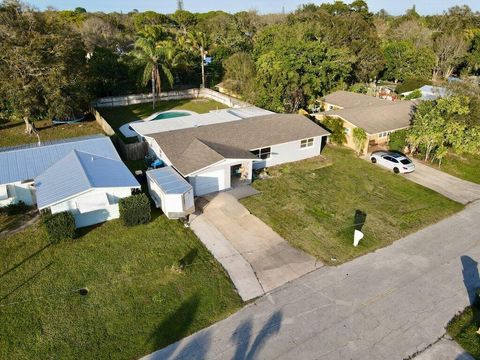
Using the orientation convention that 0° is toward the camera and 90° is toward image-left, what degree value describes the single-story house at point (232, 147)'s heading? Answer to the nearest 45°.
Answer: approximately 315°

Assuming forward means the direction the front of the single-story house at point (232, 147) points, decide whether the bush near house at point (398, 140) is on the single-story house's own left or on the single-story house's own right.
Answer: on the single-story house's own left

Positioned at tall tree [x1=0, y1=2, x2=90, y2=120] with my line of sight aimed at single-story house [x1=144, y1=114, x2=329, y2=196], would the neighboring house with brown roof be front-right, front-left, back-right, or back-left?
front-left

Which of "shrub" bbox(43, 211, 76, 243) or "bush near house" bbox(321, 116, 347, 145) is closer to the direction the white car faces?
the bush near house

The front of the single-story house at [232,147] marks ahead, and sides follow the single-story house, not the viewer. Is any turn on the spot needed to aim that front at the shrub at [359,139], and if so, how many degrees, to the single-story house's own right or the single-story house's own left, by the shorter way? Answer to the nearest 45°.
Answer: approximately 45° to the single-story house's own left

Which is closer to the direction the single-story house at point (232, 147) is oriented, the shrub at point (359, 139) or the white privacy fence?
the shrub

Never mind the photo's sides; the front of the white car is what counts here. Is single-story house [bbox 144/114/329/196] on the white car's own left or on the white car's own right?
on the white car's own left

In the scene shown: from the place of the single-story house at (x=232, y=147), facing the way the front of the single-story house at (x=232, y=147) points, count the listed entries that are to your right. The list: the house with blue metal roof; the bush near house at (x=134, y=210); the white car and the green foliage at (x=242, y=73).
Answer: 2

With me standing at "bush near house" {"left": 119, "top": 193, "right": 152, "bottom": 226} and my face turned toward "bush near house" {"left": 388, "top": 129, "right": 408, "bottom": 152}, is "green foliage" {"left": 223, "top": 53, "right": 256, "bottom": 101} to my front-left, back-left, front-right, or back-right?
front-left

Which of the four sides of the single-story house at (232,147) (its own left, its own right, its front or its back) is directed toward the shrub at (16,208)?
right

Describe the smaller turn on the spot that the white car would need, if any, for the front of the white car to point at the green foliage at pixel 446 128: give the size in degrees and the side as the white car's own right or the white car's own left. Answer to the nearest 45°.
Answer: approximately 90° to the white car's own right

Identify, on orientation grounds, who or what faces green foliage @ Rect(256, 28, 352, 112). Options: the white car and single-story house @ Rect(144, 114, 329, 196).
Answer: the white car

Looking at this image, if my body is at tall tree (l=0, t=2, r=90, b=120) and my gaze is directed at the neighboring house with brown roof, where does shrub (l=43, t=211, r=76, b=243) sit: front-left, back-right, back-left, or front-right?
front-right

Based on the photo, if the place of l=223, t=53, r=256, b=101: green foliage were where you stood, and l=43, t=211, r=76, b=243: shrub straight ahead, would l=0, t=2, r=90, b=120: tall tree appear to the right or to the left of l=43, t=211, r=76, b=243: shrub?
right

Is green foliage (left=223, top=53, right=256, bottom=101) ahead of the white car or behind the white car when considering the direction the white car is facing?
ahead

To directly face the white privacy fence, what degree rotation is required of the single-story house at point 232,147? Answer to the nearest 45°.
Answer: approximately 180°
